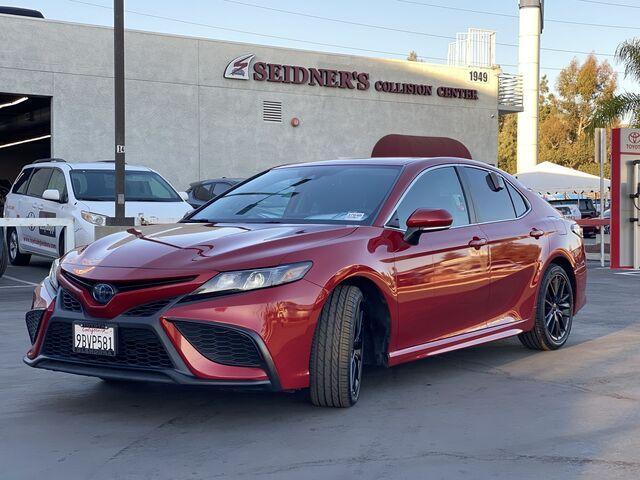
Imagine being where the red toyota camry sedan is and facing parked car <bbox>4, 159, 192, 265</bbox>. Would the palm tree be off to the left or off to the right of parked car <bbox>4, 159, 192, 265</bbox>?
right

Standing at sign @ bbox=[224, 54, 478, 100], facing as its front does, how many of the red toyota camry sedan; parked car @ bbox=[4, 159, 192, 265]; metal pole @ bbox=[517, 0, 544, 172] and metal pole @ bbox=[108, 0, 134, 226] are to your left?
1

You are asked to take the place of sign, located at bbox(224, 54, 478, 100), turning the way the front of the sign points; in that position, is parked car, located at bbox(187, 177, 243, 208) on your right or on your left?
on your right

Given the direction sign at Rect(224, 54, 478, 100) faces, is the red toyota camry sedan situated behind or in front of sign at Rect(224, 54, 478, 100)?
in front

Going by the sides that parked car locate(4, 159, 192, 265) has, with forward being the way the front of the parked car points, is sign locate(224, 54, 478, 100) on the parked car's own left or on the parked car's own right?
on the parked car's own left

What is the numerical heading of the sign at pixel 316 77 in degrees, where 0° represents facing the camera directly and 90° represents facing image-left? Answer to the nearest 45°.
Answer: approximately 315°

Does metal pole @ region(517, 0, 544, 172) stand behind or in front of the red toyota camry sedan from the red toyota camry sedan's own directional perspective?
behind

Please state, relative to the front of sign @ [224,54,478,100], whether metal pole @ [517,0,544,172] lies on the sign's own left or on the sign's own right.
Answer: on the sign's own left

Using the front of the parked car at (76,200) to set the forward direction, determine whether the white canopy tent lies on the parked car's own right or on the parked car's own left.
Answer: on the parked car's own left

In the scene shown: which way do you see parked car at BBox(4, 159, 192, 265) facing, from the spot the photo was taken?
facing the viewer and to the right of the viewer

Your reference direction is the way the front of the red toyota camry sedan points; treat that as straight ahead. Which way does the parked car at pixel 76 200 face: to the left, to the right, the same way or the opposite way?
to the left

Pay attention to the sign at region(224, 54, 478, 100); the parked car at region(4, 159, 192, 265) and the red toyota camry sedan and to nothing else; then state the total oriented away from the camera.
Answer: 0
